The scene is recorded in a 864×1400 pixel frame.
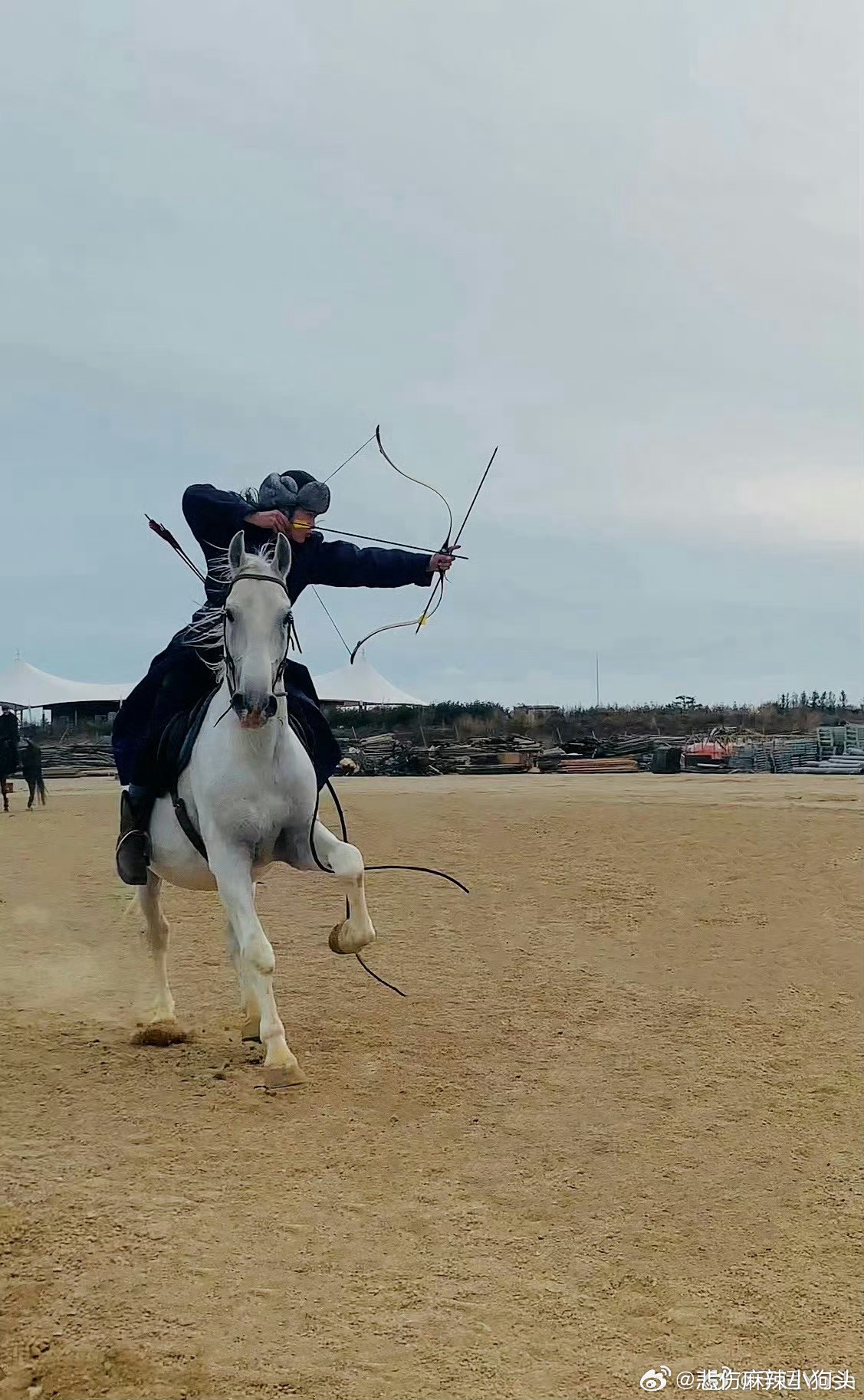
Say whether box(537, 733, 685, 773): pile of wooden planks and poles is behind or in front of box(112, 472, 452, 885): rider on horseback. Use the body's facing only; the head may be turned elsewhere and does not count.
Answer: behind

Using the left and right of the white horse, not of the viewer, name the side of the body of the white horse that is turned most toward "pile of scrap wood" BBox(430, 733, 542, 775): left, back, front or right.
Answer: back

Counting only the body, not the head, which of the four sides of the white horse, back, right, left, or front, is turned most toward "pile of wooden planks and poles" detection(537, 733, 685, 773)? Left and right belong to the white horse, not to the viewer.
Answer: back

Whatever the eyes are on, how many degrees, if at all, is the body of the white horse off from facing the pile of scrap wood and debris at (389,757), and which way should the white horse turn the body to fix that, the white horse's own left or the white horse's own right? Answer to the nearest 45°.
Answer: approximately 180°

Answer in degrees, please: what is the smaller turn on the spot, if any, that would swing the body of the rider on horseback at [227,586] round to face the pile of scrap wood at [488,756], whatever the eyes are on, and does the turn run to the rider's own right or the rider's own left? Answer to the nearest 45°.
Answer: approximately 180°

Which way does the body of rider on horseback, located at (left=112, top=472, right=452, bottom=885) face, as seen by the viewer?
toward the camera

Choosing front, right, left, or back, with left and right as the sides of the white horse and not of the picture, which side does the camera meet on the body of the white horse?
front

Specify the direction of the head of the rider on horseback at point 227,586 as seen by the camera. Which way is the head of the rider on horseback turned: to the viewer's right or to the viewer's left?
to the viewer's right

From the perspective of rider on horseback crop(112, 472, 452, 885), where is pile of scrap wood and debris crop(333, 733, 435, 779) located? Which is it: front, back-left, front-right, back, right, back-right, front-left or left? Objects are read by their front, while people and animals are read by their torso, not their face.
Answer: back
